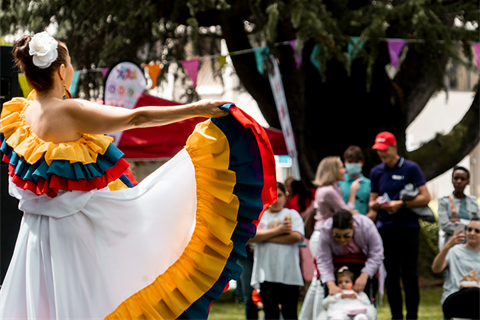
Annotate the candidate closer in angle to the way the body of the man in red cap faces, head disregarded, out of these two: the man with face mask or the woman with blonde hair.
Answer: the woman with blonde hair

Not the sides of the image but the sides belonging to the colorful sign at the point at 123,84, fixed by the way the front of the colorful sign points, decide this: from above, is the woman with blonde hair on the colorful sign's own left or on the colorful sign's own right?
on the colorful sign's own left

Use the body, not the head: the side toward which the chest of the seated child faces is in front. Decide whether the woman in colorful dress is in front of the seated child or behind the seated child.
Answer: in front

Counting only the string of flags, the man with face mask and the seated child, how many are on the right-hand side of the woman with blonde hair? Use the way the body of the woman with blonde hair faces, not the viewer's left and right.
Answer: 1

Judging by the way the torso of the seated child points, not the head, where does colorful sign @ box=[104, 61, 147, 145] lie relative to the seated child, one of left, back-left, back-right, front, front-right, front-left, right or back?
back-right

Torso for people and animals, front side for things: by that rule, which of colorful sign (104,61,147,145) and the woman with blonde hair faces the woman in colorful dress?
the colorful sign

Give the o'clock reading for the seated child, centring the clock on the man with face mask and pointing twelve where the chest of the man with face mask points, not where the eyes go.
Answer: The seated child is roughly at 12 o'clock from the man with face mask.

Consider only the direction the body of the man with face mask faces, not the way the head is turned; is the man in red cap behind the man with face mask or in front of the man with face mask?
in front

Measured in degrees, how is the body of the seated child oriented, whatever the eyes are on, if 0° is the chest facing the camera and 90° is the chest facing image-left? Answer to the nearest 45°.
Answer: approximately 0°

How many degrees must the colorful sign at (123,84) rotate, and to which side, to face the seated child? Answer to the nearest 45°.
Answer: approximately 45° to its left
